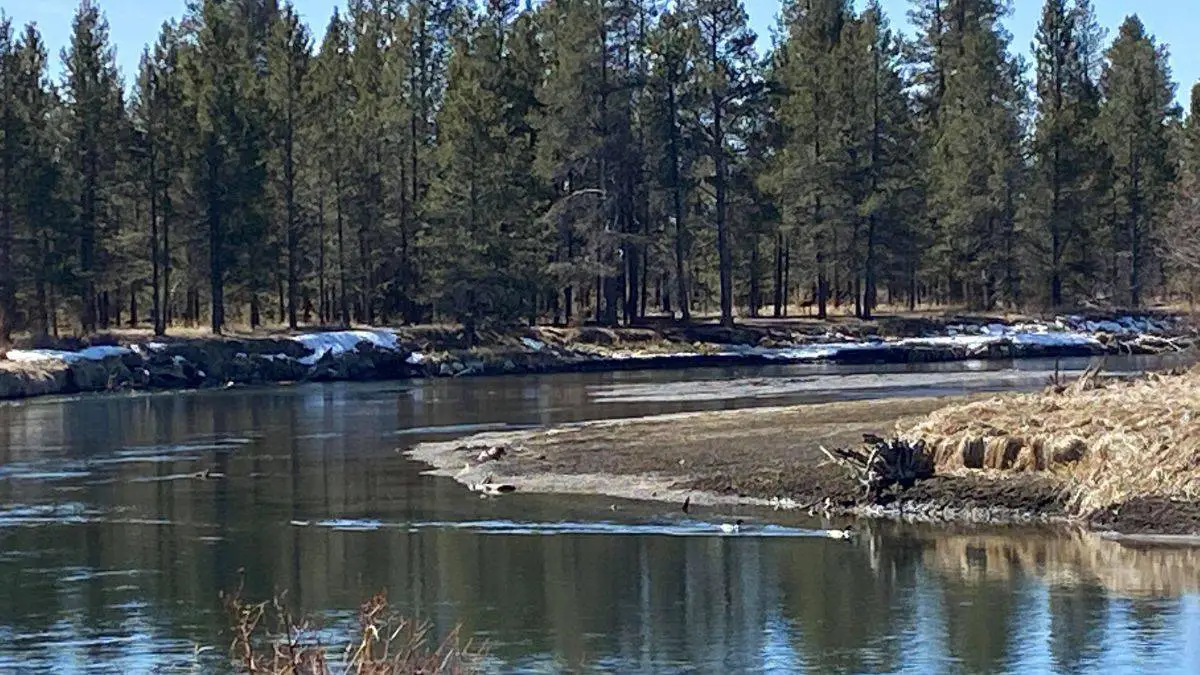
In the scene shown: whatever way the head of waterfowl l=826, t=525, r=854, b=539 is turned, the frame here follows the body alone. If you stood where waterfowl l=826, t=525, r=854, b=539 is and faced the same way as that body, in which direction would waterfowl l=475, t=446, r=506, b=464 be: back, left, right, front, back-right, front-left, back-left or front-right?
back-left

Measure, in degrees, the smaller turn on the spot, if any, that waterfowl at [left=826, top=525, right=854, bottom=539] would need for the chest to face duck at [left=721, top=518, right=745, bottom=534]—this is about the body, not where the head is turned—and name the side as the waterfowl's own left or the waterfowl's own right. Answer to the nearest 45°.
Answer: approximately 180°

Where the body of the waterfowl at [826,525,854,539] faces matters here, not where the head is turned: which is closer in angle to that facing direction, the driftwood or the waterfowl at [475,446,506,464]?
the driftwood

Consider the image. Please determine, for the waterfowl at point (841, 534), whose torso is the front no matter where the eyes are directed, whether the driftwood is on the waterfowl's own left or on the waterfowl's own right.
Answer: on the waterfowl's own left

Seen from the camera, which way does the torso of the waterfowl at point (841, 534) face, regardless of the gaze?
to the viewer's right
